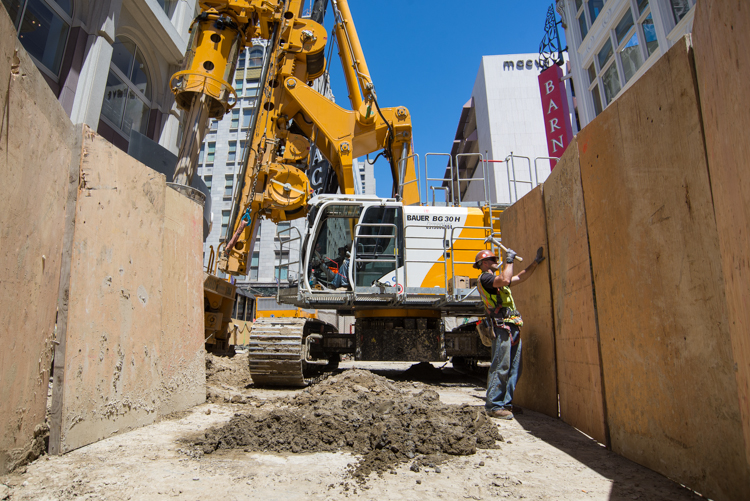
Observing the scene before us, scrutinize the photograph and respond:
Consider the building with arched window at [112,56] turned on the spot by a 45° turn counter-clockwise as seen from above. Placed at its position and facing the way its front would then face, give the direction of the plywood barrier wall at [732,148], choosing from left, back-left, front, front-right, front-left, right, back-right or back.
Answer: right

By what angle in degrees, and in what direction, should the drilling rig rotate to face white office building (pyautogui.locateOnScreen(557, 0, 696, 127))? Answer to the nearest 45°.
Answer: approximately 180°

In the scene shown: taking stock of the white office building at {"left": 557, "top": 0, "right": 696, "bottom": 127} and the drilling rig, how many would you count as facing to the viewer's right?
0

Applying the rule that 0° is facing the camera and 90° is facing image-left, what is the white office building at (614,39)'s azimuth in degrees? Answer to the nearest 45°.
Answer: approximately 45°

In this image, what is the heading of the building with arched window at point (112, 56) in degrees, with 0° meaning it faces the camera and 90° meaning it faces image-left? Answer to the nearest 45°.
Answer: approximately 315°

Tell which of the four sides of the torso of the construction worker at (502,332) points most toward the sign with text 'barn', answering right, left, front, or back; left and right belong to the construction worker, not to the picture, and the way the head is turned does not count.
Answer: left

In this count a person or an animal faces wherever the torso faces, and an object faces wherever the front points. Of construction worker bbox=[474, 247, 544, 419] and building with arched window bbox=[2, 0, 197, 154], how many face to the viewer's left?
0

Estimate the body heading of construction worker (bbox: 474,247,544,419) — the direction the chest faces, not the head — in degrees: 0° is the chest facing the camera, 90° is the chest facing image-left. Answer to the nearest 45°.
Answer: approximately 270°

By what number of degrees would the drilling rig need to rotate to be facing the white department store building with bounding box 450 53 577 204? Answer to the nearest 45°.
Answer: approximately 135° to its right

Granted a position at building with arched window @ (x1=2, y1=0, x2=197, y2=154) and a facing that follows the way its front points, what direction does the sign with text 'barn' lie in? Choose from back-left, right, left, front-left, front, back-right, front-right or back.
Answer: front-left

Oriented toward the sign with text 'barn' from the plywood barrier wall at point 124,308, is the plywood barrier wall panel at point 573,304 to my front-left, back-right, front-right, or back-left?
front-right

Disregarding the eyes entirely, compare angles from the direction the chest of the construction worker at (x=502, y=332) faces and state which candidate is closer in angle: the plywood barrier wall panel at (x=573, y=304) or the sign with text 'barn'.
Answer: the plywood barrier wall panel

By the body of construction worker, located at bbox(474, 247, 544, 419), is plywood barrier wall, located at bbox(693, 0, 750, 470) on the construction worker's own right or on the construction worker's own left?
on the construction worker's own right
